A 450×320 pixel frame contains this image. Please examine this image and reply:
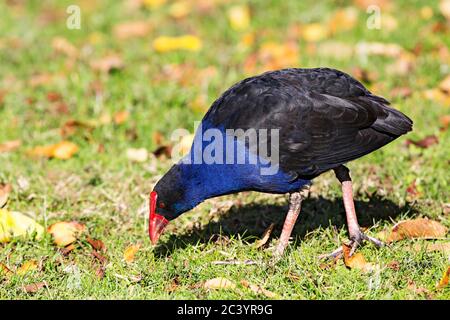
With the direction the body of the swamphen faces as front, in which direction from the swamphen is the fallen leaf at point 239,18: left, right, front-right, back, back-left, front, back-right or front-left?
right

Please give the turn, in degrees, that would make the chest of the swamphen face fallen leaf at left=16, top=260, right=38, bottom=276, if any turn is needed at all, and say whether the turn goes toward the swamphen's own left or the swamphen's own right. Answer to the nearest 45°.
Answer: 0° — it already faces it

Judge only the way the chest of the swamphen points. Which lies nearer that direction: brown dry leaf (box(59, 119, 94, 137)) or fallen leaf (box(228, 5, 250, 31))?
the brown dry leaf

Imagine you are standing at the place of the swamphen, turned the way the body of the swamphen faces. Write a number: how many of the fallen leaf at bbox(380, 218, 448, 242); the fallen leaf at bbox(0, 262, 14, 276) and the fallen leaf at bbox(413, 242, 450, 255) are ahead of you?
1

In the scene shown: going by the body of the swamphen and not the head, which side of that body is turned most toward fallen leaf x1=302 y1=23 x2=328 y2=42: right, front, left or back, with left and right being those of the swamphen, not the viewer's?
right

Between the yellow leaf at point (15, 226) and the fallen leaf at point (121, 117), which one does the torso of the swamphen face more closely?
the yellow leaf

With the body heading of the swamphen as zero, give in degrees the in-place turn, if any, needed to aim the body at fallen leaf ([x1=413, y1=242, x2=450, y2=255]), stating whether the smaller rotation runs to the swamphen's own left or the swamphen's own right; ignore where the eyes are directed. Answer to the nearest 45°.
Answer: approximately 180°

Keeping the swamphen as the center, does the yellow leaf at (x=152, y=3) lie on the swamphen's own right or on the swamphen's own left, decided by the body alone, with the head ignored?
on the swamphen's own right

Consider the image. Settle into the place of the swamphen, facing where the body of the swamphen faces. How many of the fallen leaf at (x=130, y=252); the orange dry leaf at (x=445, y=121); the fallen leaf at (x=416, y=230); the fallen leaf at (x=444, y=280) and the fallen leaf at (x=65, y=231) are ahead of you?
2

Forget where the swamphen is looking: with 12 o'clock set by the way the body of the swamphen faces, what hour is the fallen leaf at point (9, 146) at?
The fallen leaf is roughly at 1 o'clock from the swamphen.

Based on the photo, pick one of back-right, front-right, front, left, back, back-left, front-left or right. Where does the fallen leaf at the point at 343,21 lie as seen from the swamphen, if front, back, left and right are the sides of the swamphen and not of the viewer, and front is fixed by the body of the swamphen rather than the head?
right

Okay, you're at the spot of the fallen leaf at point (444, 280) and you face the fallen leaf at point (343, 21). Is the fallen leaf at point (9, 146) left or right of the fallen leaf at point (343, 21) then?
left

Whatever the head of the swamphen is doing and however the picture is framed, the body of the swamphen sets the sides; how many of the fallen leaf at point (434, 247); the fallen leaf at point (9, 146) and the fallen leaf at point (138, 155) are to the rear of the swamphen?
1

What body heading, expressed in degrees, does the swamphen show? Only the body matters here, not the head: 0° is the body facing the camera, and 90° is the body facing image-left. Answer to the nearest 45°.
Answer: approximately 90°

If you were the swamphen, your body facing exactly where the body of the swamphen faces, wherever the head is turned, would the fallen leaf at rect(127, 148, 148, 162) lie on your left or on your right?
on your right

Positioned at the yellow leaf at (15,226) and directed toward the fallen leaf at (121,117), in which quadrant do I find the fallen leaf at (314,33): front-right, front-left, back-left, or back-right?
front-right
